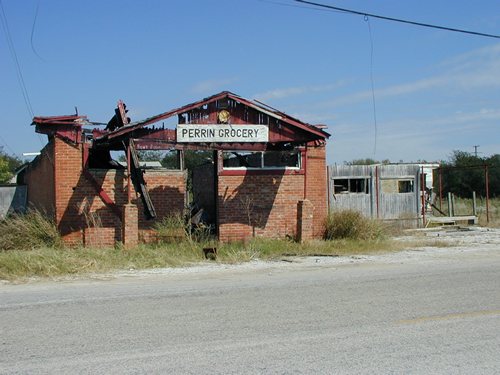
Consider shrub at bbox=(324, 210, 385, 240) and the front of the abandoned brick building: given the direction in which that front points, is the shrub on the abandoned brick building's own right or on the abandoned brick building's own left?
on the abandoned brick building's own left

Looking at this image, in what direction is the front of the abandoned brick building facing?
toward the camera

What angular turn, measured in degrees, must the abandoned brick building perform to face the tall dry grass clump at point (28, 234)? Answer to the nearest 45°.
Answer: approximately 90° to its right
